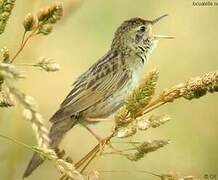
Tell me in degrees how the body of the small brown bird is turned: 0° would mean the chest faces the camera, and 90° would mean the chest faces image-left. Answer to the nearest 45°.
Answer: approximately 270°

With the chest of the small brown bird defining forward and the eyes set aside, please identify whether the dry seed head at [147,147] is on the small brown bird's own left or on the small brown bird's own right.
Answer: on the small brown bird's own right

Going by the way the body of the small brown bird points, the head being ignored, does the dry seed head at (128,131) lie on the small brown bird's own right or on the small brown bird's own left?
on the small brown bird's own right
